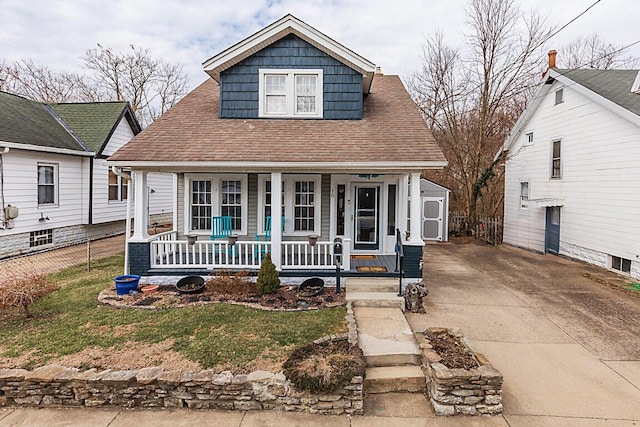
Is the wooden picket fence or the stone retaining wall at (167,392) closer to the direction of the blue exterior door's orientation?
the stone retaining wall

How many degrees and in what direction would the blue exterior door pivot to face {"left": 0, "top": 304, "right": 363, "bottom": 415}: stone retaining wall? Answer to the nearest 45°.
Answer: approximately 45° to its left

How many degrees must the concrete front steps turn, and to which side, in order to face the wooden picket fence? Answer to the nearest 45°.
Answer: approximately 180°

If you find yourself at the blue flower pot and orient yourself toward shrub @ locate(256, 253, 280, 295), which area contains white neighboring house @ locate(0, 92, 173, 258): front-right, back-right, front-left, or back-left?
back-left

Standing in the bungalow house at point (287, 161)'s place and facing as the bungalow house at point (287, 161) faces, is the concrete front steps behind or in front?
in front

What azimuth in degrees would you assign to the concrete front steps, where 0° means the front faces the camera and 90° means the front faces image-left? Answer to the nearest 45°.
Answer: approximately 0°

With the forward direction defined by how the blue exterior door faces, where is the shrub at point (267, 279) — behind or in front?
in front

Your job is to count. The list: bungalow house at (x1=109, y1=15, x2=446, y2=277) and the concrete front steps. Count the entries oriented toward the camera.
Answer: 2

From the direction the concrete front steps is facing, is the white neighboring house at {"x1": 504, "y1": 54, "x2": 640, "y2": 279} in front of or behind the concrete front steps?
behind

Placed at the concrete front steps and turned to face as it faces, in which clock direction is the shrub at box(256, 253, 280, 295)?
The shrub is roughly at 4 o'clock from the concrete front steps.

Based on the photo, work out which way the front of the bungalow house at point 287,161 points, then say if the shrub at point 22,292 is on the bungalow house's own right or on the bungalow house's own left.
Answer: on the bungalow house's own right

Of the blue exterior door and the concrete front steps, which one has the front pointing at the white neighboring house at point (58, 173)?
the blue exterior door

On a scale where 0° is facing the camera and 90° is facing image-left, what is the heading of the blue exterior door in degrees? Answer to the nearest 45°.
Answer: approximately 45°

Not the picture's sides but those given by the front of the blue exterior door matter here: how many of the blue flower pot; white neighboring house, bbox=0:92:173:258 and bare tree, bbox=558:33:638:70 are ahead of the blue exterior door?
2

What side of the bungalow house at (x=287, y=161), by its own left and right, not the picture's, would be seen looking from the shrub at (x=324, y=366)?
front

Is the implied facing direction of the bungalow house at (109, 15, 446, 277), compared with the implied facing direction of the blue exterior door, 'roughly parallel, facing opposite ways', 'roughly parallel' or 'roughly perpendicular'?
roughly perpendicular
